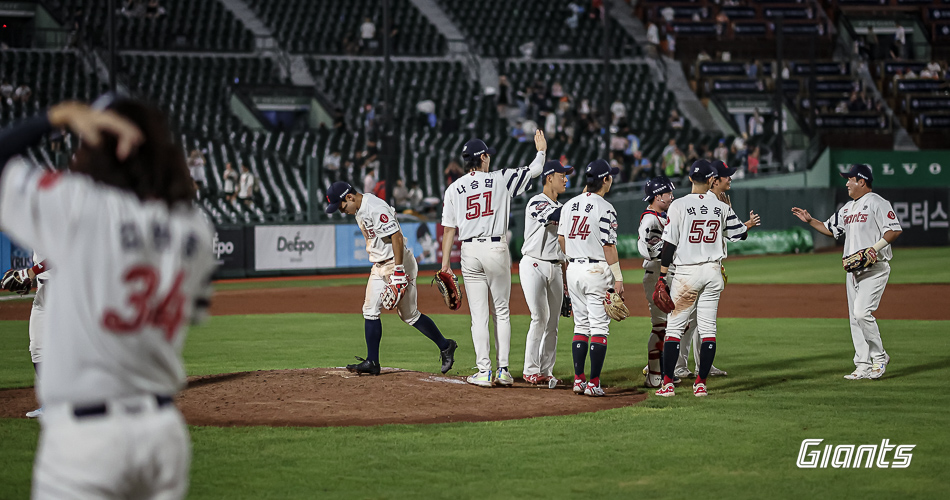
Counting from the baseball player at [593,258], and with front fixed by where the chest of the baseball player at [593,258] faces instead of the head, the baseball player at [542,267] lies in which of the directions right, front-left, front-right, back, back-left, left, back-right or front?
left

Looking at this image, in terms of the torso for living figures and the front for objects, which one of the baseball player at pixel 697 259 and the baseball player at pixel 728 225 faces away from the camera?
the baseball player at pixel 697 259

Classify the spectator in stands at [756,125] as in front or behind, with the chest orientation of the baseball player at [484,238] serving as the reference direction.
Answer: in front

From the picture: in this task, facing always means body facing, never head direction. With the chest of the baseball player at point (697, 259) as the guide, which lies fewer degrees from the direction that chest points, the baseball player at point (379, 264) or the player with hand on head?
the baseball player

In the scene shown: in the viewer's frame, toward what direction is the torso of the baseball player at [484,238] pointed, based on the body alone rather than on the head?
away from the camera

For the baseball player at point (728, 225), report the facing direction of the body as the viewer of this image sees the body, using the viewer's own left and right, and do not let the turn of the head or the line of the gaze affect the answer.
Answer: facing to the right of the viewer

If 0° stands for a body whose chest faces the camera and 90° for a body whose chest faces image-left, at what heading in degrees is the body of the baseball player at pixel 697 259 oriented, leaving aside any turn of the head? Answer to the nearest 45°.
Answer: approximately 180°

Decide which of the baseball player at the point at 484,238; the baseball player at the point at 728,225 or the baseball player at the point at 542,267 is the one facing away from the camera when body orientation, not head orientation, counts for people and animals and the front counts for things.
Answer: the baseball player at the point at 484,238

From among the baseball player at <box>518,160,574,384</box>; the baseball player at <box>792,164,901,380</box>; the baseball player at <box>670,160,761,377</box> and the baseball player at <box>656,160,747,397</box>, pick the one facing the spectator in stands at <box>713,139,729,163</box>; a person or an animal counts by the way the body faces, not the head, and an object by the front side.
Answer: the baseball player at <box>656,160,747,397</box>

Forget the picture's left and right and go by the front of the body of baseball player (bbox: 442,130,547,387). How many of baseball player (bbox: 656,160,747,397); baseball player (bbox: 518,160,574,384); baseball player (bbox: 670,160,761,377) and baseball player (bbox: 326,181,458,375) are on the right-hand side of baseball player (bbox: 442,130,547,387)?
3
